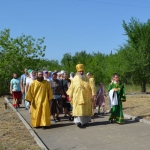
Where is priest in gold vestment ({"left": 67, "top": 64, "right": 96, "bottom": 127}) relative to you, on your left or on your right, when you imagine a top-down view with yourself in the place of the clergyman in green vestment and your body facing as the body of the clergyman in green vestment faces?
on your right

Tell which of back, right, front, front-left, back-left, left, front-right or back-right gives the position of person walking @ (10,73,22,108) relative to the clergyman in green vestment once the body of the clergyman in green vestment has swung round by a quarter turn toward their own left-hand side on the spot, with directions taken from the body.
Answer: back-left

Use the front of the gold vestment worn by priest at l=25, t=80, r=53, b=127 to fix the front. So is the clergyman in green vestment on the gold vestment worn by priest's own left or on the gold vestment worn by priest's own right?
on the gold vestment worn by priest's own left

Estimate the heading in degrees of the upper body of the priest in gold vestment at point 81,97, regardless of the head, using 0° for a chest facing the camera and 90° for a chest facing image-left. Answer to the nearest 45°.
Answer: approximately 0°

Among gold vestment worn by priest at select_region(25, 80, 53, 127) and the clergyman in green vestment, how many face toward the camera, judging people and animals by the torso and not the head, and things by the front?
2

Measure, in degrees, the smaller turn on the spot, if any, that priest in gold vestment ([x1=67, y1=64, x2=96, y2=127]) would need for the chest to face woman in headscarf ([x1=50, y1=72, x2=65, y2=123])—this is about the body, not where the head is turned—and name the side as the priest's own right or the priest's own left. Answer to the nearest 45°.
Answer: approximately 135° to the priest's own right

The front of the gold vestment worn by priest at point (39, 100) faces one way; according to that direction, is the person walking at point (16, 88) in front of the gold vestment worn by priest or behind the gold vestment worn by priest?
behind
